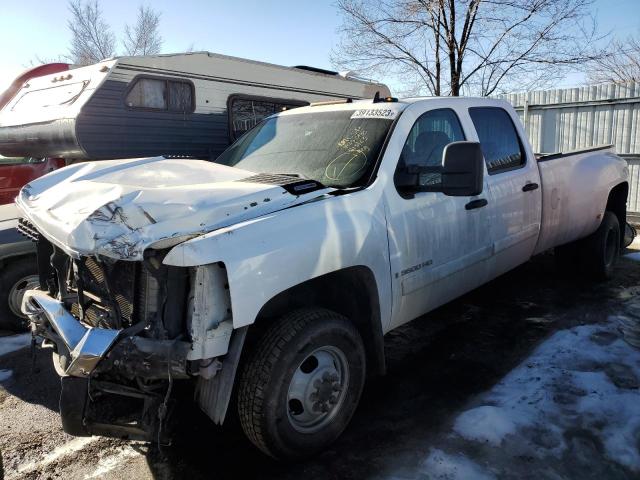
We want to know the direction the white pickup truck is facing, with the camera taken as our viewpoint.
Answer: facing the viewer and to the left of the viewer

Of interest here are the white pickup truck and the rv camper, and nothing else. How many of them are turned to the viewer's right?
0

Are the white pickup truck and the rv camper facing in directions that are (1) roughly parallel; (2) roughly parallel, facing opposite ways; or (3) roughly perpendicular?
roughly parallel

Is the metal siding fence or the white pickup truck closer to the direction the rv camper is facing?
the white pickup truck

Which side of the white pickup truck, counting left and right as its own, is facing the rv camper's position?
right

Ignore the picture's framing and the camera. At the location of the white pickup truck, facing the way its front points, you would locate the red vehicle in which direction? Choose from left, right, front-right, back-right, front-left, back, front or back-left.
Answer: right

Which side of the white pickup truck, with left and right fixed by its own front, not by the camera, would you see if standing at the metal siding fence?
back

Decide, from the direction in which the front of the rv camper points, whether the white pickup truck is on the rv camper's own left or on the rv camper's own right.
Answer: on the rv camper's own left

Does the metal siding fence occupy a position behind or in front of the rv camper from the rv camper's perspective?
behind
